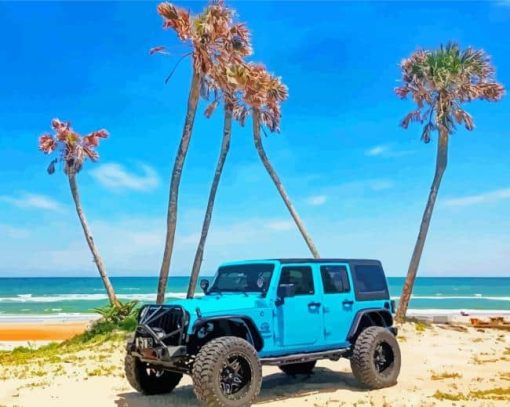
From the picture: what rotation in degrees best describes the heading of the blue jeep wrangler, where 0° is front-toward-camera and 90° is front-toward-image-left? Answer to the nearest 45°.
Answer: approximately 45°

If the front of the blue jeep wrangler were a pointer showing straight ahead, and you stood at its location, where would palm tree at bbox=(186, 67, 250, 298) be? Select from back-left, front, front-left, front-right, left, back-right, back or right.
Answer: back-right

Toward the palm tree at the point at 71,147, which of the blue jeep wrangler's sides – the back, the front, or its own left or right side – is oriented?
right
